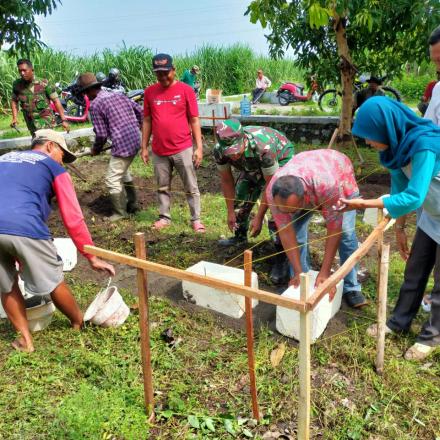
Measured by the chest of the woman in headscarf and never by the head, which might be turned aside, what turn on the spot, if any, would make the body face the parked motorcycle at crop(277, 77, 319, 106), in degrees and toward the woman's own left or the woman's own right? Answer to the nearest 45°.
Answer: approximately 90° to the woman's own right

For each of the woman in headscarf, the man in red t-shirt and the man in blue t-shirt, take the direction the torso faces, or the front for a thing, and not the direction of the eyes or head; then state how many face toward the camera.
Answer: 1

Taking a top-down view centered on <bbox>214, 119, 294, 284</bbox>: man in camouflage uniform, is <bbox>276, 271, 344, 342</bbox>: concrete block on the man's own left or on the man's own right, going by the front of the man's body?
on the man's own left

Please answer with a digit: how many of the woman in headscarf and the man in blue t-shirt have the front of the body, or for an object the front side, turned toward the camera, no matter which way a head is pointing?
0

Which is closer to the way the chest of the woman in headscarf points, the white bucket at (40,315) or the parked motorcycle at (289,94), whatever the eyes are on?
the white bucket

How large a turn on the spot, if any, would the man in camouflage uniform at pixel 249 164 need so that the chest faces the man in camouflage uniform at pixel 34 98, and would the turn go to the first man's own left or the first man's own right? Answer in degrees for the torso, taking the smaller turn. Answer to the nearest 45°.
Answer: approximately 90° to the first man's own right

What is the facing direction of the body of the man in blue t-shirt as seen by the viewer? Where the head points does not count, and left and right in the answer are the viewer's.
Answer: facing away from the viewer and to the right of the viewer

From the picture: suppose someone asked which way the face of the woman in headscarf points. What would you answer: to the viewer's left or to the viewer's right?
to the viewer's left

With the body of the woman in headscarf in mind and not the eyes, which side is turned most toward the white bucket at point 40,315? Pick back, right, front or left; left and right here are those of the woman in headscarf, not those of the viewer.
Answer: front

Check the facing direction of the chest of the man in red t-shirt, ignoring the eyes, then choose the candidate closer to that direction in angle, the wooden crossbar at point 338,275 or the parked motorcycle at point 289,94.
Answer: the wooden crossbar

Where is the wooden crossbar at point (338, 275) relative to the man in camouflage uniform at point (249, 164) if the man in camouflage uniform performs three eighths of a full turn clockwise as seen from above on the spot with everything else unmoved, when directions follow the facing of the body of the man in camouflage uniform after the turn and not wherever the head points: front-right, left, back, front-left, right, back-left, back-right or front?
back

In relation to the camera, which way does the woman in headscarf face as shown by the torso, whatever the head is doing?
to the viewer's left

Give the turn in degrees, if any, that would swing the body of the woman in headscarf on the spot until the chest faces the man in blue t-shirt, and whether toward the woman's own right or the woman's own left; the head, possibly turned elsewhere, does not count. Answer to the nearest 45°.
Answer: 0° — they already face them
